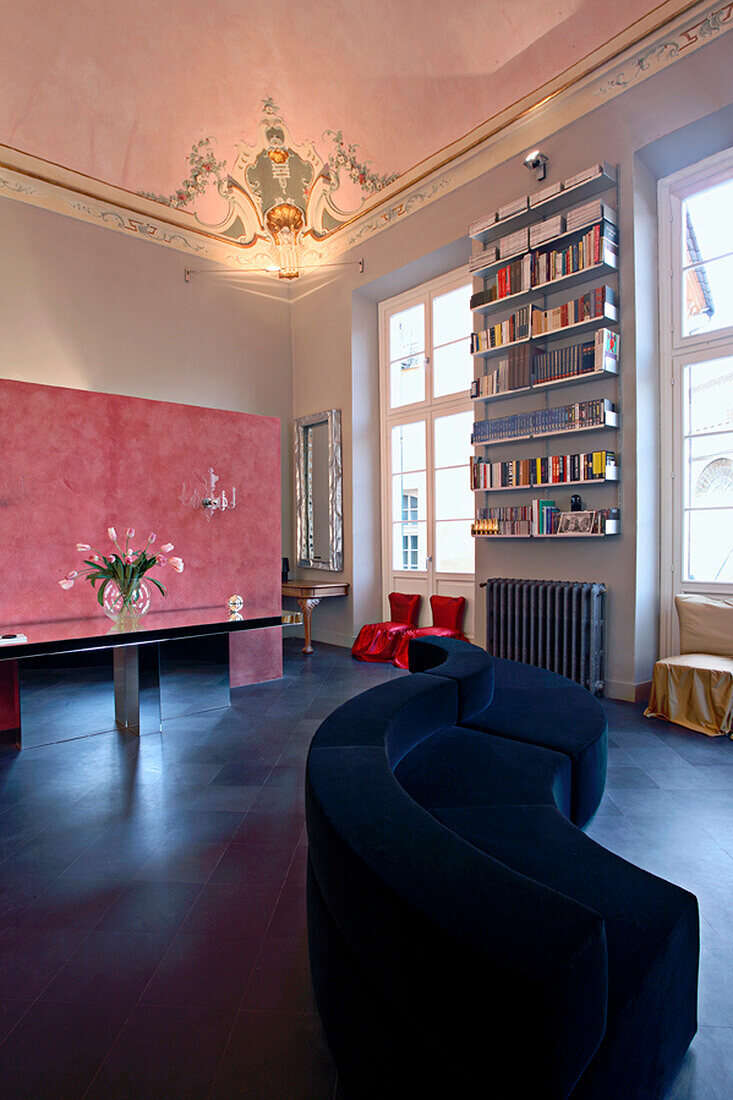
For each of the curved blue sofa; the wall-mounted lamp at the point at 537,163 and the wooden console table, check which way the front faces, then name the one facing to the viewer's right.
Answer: the curved blue sofa

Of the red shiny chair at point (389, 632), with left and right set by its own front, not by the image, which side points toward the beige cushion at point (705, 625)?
left

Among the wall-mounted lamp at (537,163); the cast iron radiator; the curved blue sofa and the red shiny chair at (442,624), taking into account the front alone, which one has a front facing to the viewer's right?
the curved blue sofa

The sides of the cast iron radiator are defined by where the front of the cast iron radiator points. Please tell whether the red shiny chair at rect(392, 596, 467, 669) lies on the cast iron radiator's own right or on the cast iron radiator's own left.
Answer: on the cast iron radiator's own right

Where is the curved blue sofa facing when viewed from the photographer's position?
facing to the right of the viewer

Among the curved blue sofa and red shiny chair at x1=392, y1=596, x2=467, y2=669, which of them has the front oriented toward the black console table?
the red shiny chair

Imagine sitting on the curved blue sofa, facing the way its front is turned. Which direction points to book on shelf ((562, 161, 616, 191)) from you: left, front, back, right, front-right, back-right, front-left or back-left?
left

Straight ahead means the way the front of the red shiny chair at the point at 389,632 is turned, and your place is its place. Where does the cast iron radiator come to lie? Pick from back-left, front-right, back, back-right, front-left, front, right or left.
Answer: left

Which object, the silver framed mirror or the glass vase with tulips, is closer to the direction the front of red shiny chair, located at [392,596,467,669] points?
the glass vase with tulips

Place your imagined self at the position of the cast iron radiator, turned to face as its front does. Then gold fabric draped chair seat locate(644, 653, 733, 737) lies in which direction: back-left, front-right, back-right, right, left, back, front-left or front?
left

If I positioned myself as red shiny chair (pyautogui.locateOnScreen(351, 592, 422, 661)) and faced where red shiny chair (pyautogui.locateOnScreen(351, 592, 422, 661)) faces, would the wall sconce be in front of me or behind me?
in front

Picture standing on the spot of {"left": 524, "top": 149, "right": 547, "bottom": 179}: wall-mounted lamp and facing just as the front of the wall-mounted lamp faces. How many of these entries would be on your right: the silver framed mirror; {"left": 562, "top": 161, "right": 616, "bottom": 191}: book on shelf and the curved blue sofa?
1
